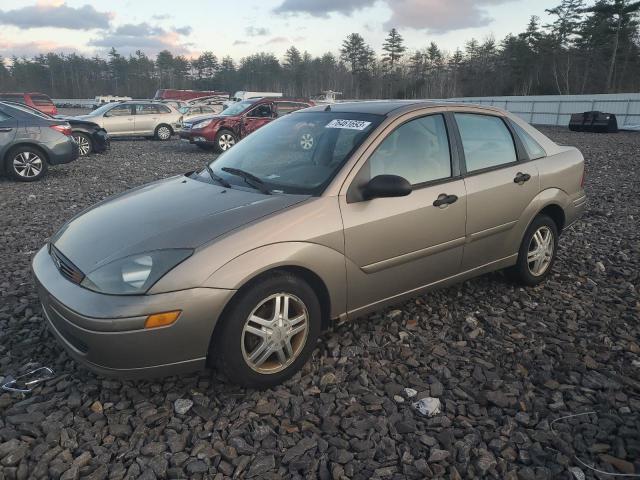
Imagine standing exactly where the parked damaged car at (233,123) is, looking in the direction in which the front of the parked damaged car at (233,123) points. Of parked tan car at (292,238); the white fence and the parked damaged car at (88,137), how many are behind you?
1

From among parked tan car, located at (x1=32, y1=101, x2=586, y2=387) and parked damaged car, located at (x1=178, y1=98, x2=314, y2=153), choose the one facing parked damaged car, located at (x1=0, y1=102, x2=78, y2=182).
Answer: parked damaged car, located at (x1=178, y1=98, x2=314, y2=153)

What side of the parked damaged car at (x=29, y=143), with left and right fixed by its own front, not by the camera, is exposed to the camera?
left

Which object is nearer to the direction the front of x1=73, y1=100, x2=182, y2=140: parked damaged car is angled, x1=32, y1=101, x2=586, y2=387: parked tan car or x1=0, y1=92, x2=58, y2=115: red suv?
the red suv

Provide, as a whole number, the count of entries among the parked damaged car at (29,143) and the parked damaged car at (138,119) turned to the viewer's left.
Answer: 2

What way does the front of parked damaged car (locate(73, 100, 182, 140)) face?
to the viewer's left

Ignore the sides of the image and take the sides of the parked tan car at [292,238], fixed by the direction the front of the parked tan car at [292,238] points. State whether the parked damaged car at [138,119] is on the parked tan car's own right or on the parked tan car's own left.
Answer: on the parked tan car's own right

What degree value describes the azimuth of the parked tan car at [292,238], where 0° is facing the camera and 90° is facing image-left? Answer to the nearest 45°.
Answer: approximately 45°

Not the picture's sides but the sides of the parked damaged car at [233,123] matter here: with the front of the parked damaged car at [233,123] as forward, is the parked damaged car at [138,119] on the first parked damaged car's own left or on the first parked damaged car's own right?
on the first parked damaged car's own right

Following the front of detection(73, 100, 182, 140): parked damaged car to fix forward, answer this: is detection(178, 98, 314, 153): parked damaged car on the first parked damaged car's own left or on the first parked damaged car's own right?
on the first parked damaged car's own left

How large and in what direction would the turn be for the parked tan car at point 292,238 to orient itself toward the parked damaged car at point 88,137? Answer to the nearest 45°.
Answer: approximately 90° to its right

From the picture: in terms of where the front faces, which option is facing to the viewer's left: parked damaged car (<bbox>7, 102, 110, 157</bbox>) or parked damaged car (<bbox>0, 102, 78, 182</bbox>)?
parked damaged car (<bbox>0, 102, 78, 182</bbox>)
